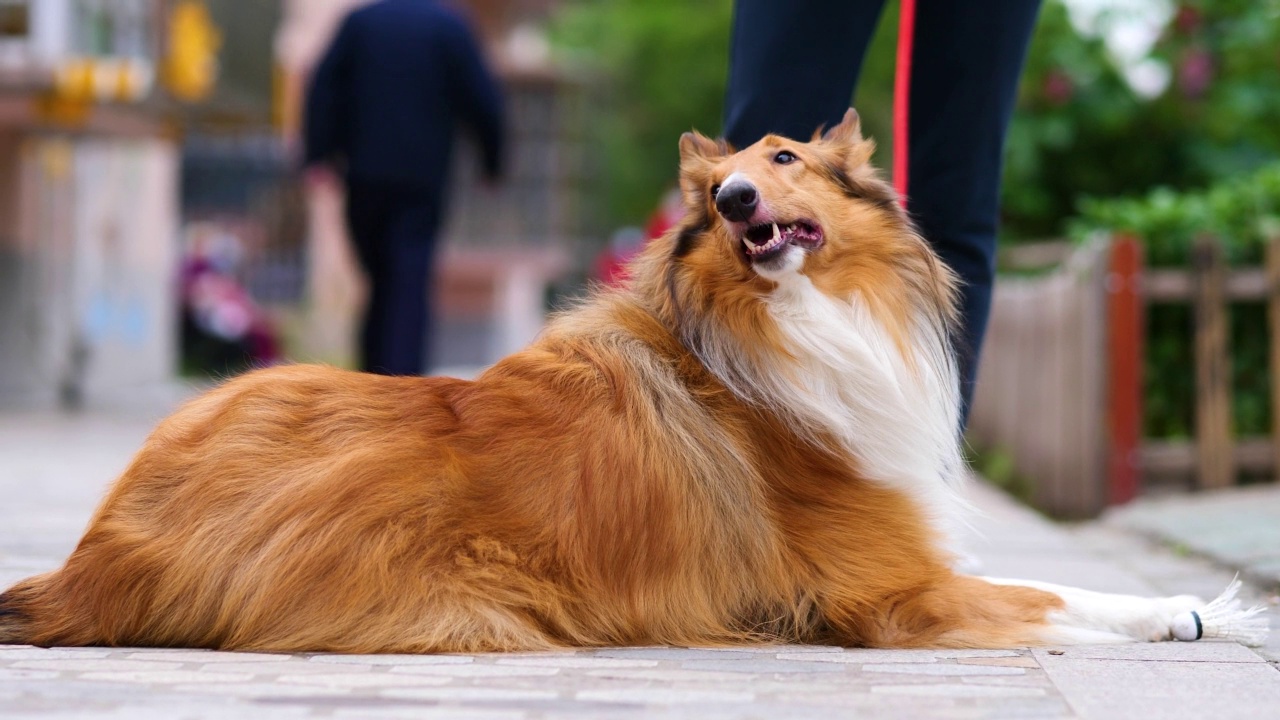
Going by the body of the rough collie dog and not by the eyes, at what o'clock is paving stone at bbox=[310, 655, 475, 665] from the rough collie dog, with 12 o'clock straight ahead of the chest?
The paving stone is roughly at 5 o'clock from the rough collie dog.

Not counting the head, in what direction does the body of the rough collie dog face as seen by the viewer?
to the viewer's right

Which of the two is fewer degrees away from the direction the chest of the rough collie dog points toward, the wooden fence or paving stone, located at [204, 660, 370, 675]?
the wooden fence

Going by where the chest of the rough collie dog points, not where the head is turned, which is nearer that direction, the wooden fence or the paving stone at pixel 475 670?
the wooden fence
